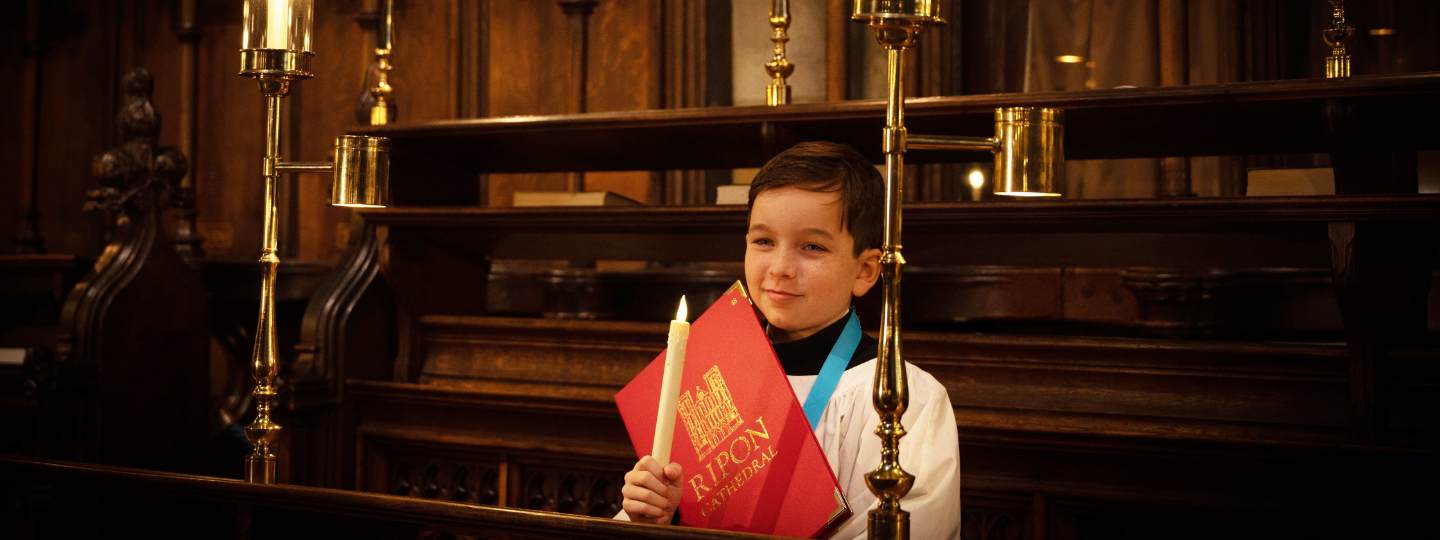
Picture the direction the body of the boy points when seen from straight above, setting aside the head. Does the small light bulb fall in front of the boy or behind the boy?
behind

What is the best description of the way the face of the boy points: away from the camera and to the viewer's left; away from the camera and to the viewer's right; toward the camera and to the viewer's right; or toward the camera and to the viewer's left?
toward the camera and to the viewer's left

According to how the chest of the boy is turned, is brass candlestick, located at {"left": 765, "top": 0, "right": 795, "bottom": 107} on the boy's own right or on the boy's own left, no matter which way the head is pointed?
on the boy's own right

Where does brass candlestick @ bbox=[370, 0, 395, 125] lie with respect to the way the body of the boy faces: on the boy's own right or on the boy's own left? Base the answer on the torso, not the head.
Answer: on the boy's own right

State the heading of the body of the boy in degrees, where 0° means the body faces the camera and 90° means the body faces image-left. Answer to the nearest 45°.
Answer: approximately 45°

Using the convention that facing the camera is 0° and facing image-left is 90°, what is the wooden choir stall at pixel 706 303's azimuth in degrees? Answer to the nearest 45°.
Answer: approximately 45°
